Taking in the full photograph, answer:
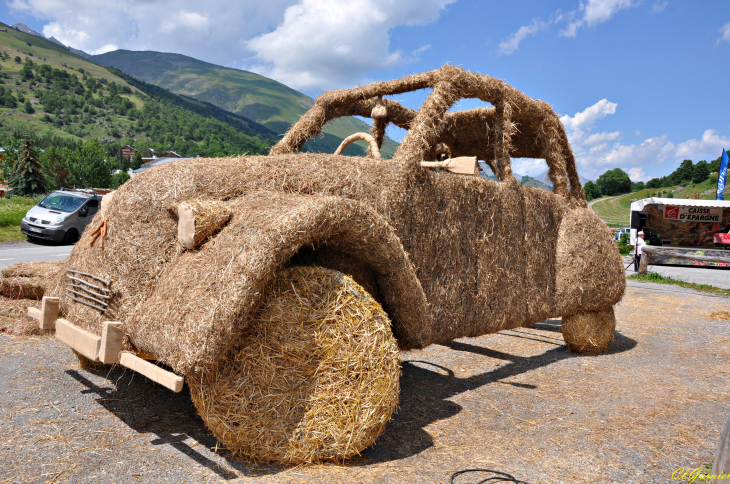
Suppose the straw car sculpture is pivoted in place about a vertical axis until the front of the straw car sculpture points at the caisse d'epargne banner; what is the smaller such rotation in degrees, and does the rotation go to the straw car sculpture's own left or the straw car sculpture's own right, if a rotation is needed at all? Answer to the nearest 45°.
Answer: approximately 180°

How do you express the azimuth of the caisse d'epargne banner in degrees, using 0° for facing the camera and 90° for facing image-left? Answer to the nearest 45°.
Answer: approximately 0°

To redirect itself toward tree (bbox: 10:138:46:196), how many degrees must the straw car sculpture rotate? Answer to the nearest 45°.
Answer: approximately 90° to its right

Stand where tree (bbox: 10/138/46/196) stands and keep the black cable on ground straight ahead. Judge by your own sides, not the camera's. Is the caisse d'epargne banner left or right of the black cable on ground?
left

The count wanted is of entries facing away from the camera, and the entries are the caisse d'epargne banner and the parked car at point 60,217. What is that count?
0

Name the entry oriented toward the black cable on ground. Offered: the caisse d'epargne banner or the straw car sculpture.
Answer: the caisse d'epargne banner

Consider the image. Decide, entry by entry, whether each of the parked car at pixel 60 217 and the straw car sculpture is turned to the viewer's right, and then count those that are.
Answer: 0

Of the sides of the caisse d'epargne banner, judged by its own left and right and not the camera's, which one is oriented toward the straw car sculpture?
front

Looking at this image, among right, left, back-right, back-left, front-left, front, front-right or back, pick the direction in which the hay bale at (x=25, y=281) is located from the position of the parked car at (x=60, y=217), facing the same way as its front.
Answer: front-left
